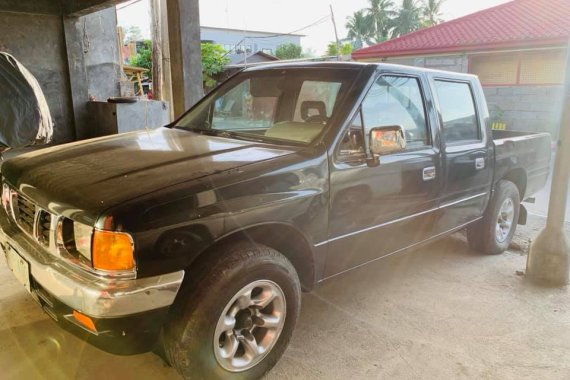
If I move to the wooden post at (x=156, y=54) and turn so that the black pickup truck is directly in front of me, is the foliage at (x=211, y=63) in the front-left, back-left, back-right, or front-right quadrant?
back-left

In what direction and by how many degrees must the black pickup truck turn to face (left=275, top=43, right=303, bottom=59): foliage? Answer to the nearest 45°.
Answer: approximately 135° to its right

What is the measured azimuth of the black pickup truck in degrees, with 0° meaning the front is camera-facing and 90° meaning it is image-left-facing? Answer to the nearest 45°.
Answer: approximately 45°

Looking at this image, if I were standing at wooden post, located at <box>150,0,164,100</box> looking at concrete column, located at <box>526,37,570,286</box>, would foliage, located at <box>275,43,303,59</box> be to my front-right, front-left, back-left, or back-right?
back-left

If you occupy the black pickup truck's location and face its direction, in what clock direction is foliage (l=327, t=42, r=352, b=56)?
The foliage is roughly at 5 o'clock from the black pickup truck.

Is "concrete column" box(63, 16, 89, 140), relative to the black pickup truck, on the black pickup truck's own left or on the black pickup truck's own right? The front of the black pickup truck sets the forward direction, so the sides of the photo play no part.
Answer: on the black pickup truck's own right

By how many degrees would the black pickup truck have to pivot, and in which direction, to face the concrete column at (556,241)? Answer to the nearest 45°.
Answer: approximately 180°

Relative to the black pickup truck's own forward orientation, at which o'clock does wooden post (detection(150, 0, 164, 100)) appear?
The wooden post is roughly at 4 o'clock from the black pickup truck.

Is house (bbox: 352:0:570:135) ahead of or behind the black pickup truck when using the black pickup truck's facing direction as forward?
behind
